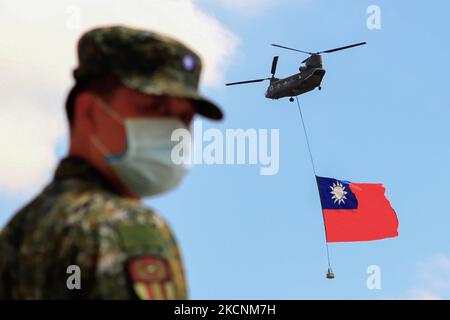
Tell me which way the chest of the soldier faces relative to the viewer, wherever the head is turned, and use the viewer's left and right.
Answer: facing away from the viewer and to the right of the viewer

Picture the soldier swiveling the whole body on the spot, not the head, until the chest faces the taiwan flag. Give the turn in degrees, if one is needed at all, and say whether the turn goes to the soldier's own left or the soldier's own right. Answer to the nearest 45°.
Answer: approximately 45° to the soldier's own left

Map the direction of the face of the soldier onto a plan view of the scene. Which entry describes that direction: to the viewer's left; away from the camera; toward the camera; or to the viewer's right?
to the viewer's right
